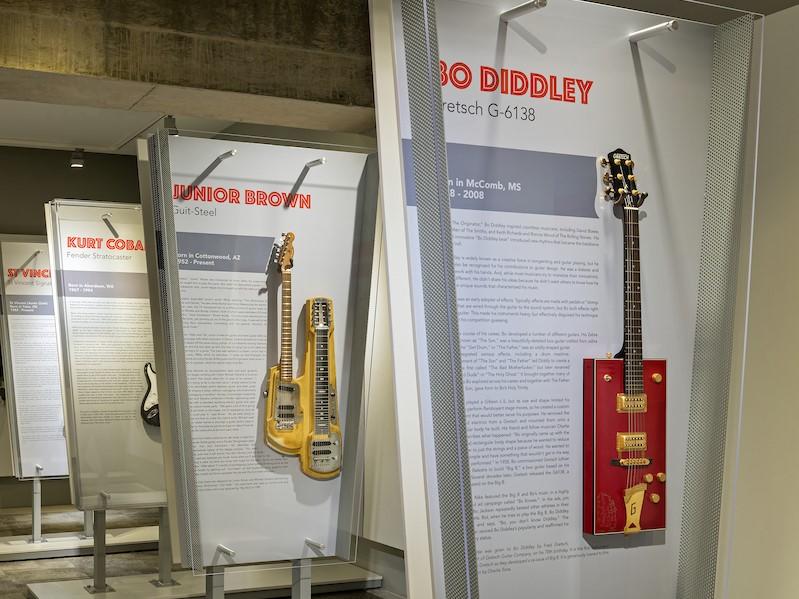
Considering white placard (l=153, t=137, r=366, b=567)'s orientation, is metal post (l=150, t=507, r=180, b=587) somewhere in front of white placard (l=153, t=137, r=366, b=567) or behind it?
behind

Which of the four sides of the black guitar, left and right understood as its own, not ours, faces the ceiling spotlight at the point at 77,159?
back

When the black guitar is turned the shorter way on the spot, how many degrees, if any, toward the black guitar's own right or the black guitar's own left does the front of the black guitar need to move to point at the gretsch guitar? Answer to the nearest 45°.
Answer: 0° — it already faces it

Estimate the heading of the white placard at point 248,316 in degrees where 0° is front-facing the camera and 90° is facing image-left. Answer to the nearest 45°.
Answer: approximately 0°

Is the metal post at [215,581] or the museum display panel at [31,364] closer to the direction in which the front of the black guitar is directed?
the metal post

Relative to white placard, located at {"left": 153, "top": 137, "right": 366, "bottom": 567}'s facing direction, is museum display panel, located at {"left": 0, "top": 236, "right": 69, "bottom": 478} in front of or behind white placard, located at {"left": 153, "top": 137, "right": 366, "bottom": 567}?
behind

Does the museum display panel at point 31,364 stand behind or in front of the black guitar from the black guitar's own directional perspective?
behind
